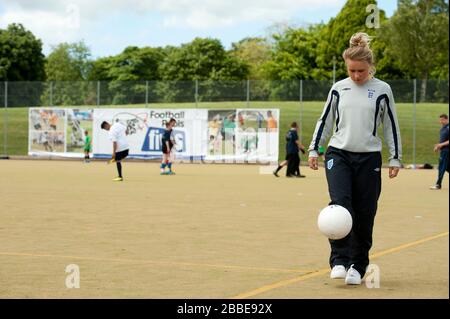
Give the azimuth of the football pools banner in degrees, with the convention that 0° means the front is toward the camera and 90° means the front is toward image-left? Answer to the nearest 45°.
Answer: approximately 0°

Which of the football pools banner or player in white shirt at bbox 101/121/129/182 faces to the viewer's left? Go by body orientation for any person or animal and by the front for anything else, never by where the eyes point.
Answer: the player in white shirt

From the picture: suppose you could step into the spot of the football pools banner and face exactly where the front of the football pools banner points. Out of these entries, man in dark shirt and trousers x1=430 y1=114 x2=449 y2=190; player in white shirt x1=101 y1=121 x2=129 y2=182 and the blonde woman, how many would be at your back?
0

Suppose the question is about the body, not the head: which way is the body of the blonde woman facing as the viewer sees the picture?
toward the camera

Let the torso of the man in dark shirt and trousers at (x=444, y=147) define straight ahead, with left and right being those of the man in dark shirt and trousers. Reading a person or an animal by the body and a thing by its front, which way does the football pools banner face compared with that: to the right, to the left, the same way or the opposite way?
to the left

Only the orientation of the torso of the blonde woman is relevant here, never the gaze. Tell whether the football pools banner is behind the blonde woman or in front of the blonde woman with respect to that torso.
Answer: behind

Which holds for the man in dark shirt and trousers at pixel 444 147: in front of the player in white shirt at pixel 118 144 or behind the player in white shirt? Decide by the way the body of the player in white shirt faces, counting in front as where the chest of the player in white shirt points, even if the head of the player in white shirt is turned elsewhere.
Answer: behind

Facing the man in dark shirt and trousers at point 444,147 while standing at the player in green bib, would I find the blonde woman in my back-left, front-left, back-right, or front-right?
front-right

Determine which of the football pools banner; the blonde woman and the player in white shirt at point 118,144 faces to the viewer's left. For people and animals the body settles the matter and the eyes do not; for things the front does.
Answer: the player in white shirt

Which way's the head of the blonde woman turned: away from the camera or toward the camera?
toward the camera

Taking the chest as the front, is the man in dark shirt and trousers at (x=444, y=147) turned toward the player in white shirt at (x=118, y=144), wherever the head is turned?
yes

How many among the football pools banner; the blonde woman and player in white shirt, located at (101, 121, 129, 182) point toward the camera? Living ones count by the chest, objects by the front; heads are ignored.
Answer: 2

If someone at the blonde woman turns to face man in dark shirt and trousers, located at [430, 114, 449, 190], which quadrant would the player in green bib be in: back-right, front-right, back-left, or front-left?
front-left

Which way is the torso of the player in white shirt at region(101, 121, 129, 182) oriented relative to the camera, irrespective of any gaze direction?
to the viewer's left
